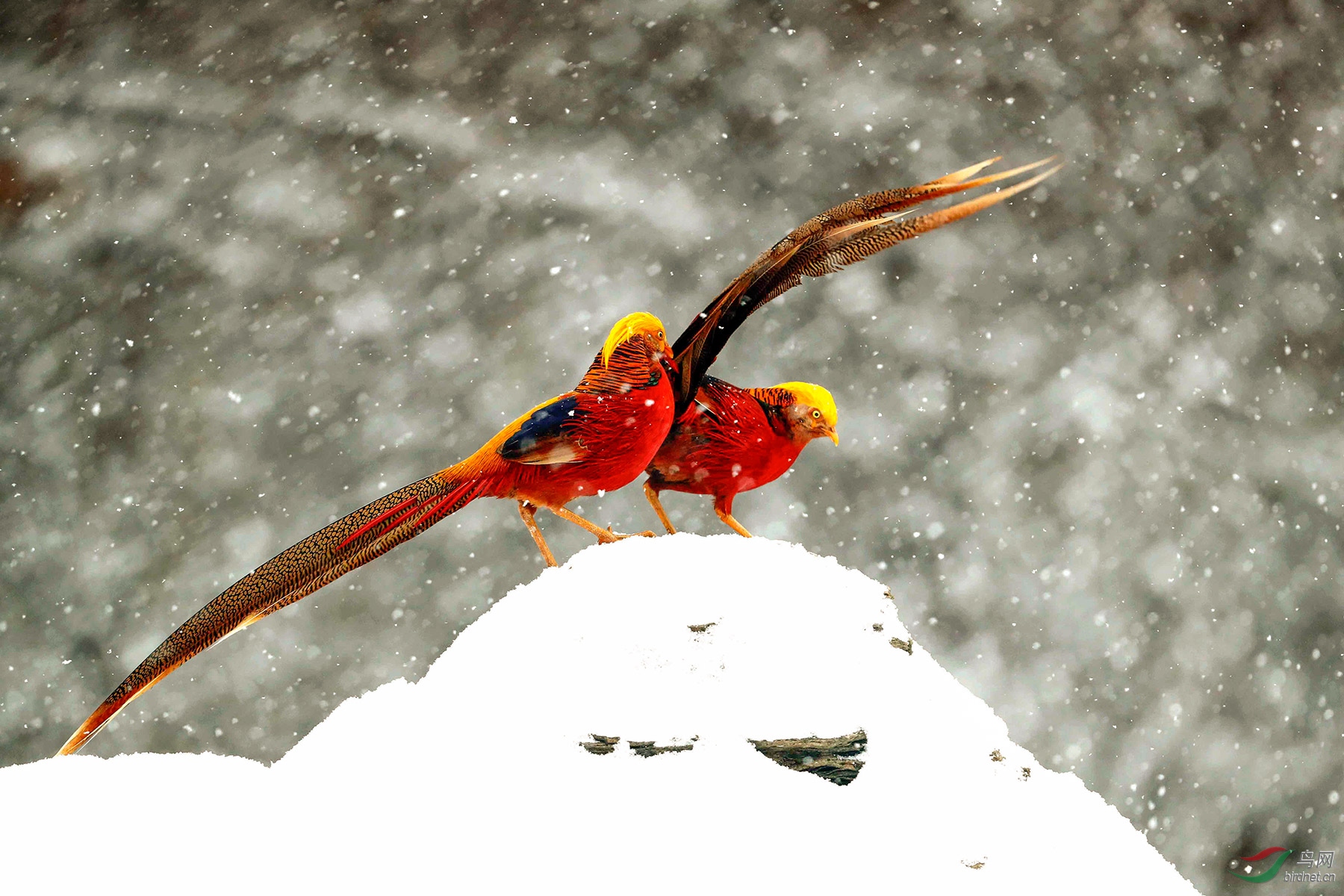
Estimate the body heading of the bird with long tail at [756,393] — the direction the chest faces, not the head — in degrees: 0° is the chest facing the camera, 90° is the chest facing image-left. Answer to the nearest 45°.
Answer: approximately 270°

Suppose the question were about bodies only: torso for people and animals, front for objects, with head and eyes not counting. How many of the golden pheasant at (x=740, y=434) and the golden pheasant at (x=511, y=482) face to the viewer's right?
2

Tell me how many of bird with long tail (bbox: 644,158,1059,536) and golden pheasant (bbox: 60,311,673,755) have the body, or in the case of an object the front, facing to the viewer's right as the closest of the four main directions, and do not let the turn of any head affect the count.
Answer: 2

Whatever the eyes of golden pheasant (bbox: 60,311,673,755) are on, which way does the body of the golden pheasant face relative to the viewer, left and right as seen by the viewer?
facing to the right of the viewer
